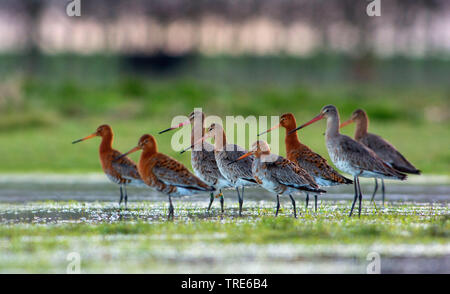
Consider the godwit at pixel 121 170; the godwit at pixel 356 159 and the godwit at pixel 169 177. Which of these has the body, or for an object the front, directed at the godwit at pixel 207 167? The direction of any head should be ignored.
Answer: the godwit at pixel 356 159

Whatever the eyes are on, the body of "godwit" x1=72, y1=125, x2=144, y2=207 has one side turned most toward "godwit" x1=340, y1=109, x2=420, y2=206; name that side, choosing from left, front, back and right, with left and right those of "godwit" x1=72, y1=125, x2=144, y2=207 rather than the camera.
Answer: back

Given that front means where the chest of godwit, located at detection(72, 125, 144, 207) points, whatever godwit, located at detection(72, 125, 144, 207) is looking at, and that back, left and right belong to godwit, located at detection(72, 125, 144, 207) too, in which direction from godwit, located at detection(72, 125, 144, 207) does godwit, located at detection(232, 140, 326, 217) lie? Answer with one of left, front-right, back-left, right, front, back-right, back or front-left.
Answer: back-left

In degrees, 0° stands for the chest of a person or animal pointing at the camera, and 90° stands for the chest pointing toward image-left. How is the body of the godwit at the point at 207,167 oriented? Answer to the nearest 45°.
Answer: approximately 90°

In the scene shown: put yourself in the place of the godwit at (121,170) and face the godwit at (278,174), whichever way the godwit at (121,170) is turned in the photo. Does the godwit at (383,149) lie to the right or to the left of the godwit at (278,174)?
left

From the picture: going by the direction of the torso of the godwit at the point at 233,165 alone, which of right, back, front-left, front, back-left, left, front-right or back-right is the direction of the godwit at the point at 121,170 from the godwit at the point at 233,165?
front-right

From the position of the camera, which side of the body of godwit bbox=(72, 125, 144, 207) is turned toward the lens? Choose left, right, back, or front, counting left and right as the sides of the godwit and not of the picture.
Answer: left

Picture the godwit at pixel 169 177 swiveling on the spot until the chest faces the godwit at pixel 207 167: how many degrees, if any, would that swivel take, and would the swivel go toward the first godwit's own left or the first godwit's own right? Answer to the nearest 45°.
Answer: approximately 135° to the first godwit's own right

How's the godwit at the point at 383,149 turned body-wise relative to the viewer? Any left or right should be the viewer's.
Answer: facing to the left of the viewer

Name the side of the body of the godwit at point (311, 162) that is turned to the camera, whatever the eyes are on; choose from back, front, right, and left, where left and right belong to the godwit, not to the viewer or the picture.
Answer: left

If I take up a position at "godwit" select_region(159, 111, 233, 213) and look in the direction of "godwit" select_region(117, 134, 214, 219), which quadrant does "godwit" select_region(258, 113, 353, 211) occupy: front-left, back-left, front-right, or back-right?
back-left

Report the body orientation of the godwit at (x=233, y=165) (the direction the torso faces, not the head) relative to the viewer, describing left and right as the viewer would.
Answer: facing to the left of the viewer

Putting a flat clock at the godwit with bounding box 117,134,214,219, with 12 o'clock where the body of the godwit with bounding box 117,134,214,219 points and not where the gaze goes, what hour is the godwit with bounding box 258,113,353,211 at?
the godwit with bounding box 258,113,353,211 is roughly at 6 o'clock from the godwit with bounding box 117,134,214,219.
